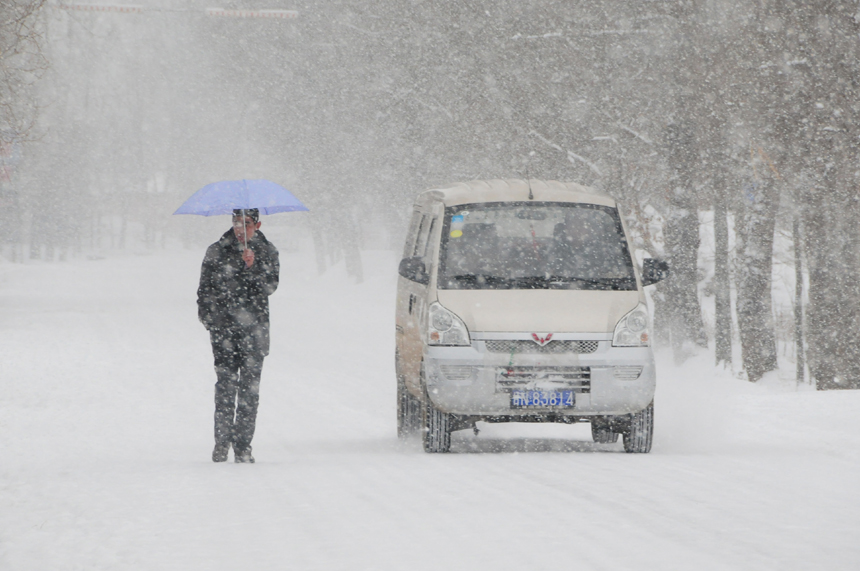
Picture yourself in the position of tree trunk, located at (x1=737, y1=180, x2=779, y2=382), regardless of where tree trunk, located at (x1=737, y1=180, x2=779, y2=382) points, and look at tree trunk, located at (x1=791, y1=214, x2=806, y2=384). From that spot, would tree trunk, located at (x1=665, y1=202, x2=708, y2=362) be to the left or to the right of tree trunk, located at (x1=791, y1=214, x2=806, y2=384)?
left

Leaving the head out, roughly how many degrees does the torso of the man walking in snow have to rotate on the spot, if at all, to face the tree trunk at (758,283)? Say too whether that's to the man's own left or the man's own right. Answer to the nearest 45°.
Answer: approximately 135° to the man's own left

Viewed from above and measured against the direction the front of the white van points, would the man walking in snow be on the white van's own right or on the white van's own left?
on the white van's own right

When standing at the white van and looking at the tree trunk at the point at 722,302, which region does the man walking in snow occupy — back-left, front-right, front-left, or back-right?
back-left

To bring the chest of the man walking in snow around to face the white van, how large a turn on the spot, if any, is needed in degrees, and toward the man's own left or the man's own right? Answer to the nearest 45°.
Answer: approximately 90° to the man's own left

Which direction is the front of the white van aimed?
toward the camera

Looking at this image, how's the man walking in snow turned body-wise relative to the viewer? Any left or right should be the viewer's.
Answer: facing the viewer

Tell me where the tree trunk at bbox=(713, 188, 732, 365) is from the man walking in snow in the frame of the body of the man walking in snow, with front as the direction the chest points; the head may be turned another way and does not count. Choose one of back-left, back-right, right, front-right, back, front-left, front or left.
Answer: back-left

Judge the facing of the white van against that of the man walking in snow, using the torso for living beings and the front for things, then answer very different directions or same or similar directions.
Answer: same or similar directions

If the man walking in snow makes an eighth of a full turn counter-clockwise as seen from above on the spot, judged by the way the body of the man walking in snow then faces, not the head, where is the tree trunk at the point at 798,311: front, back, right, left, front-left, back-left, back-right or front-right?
left

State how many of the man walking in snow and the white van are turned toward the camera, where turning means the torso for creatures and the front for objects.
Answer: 2
